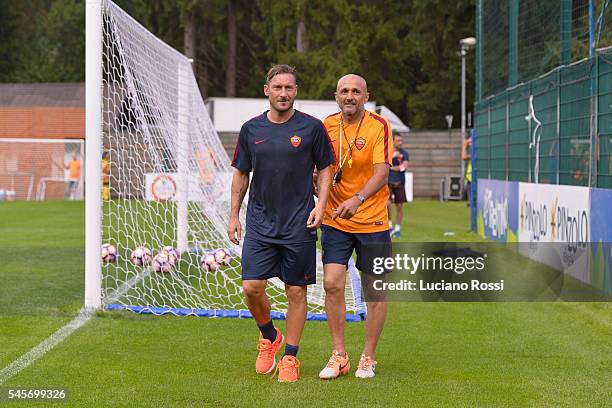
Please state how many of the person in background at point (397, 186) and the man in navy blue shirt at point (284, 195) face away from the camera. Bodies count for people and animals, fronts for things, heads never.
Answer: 0

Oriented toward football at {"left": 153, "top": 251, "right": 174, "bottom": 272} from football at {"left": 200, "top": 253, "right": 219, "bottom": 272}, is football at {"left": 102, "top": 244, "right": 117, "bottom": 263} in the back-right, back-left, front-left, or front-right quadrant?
front-right

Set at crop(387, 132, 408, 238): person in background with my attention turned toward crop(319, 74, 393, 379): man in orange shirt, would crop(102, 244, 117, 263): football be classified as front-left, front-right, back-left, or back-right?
front-right

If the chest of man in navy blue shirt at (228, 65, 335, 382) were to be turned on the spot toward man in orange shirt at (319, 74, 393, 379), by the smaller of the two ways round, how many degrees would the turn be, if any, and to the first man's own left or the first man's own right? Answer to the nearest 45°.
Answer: approximately 90° to the first man's own left

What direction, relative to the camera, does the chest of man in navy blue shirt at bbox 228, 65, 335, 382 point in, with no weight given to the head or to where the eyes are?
toward the camera

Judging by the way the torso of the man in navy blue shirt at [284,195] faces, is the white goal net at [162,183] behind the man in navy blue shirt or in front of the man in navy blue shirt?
behind

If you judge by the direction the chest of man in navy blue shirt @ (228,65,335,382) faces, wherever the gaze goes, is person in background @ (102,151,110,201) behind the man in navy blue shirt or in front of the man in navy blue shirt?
behind

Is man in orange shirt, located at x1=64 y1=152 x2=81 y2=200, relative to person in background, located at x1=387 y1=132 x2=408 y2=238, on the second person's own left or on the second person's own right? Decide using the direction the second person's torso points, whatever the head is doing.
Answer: on the second person's own right

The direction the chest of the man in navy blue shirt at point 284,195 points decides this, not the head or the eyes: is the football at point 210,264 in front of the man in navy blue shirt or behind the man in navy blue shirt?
behind

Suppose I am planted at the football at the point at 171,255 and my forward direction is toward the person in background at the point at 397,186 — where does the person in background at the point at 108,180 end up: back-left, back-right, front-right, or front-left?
front-left

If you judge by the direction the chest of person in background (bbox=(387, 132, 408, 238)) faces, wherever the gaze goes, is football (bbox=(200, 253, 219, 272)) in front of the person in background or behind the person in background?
in front

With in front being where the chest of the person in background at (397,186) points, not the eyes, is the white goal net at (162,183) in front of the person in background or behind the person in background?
in front
